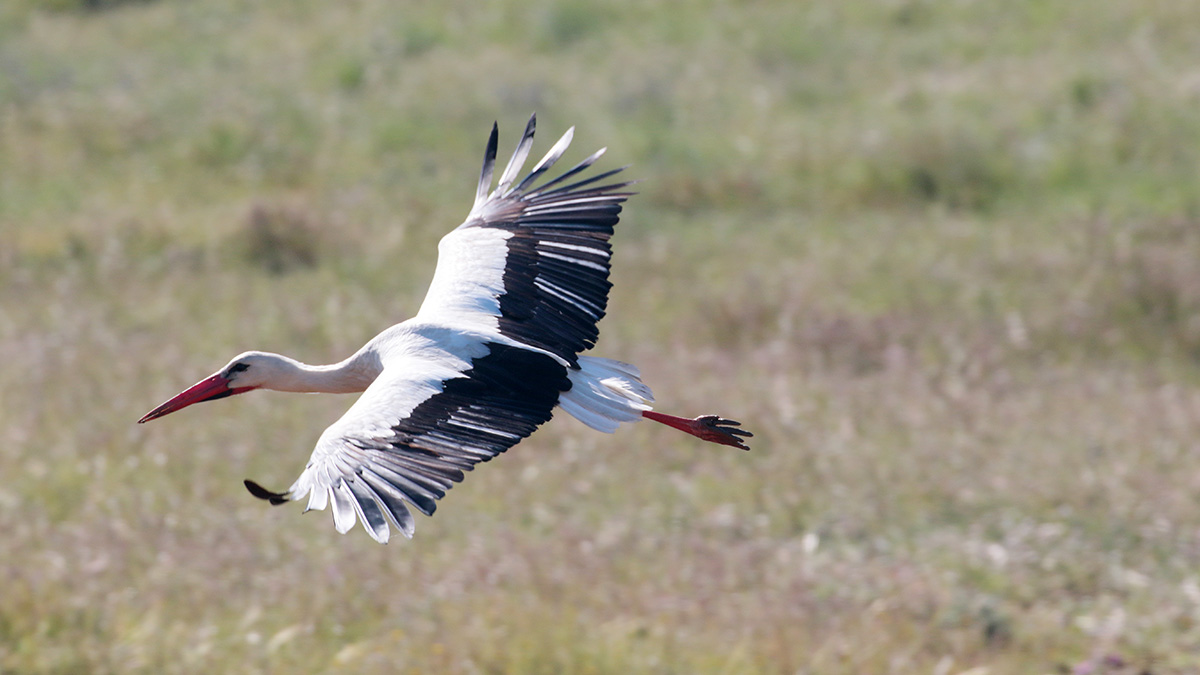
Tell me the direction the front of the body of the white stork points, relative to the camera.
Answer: to the viewer's left
